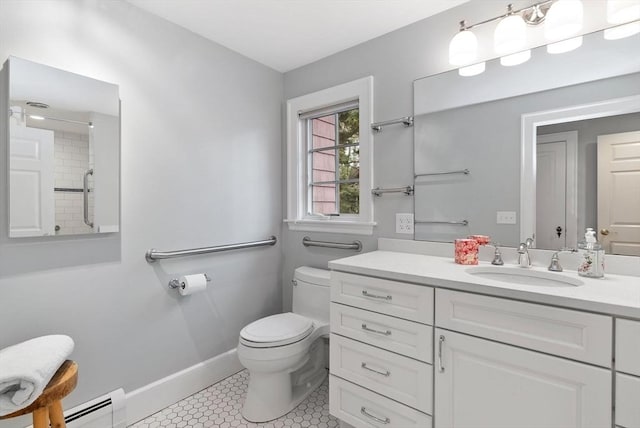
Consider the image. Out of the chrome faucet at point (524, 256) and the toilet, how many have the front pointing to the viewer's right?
0

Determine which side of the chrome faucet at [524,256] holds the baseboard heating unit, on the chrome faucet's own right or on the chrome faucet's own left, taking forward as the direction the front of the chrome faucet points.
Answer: on the chrome faucet's own right

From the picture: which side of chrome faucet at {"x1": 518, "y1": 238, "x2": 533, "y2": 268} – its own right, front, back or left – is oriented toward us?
front

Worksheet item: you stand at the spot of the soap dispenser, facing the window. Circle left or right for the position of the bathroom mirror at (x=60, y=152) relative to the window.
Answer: left

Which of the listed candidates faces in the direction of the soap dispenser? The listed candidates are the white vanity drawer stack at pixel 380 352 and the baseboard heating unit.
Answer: the baseboard heating unit

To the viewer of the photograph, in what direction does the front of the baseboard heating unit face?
facing the viewer and to the right of the viewer

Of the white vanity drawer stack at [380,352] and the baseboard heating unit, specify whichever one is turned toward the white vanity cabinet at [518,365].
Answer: the baseboard heating unit

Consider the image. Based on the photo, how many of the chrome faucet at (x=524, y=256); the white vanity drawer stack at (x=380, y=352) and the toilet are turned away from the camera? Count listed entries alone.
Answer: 0

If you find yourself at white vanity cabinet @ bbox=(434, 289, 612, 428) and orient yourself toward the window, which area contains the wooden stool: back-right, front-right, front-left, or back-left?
front-left

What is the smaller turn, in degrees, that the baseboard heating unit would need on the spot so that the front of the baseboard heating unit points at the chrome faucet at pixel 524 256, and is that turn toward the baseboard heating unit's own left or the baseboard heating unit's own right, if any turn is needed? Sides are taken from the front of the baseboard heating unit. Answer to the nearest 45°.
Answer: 0° — it already faces it

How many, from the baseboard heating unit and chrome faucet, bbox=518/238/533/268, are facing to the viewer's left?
0

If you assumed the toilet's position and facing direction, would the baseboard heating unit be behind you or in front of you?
in front
